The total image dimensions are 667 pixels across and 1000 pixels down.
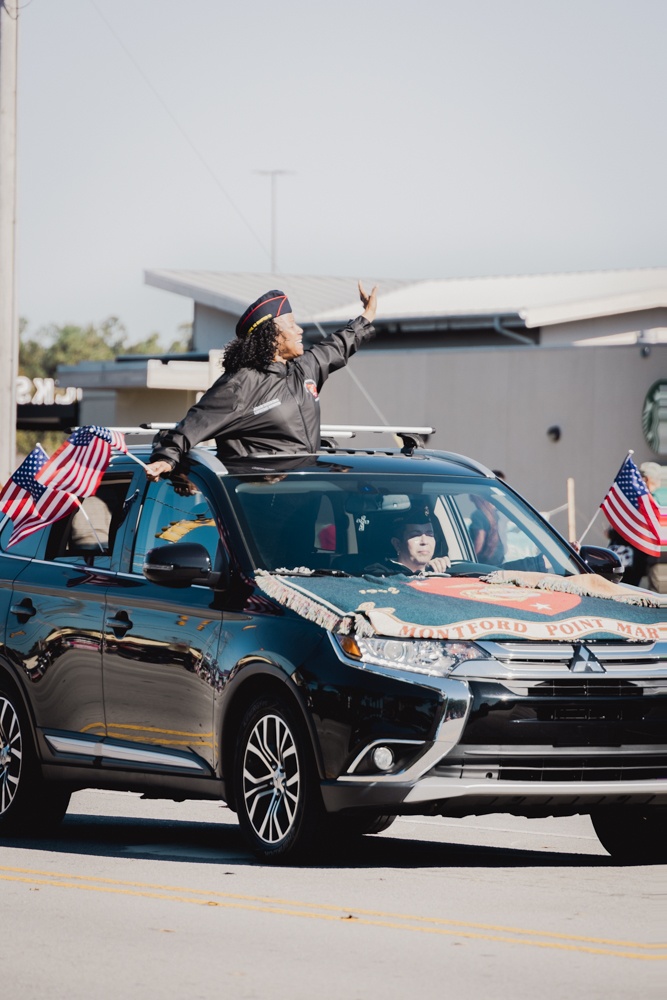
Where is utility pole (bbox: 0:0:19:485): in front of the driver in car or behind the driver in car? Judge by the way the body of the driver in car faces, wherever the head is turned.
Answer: behind

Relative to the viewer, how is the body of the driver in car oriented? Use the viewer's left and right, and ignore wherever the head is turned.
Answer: facing the viewer and to the right of the viewer

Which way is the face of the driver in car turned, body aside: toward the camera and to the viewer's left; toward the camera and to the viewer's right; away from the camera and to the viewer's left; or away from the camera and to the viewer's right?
toward the camera and to the viewer's right
